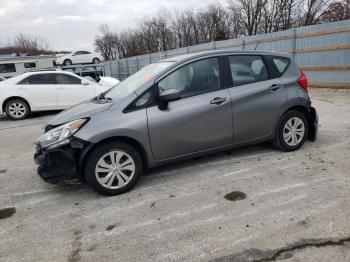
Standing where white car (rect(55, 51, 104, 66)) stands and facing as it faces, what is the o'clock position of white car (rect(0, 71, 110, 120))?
white car (rect(0, 71, 110, 120)) is roughly at 9 o'clock from white car (rect(55, 51, 104, 66)).

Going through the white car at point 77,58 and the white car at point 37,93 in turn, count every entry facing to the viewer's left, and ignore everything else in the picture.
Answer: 1

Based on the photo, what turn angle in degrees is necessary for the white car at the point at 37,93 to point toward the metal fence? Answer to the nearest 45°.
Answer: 0° — it already faces it

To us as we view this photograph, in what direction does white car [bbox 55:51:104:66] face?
facing to the left of the viewer

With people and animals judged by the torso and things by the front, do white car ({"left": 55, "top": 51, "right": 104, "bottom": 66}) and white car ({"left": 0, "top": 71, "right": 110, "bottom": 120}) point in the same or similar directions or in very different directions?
very different directions

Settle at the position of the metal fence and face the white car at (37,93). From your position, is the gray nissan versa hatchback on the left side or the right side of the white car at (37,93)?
left

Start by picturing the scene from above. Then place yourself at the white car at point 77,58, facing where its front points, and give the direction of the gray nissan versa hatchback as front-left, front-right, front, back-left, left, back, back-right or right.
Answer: left

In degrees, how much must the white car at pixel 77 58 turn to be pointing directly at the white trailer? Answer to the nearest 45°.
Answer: approximately 45° to its right

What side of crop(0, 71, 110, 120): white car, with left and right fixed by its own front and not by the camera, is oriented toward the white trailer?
left

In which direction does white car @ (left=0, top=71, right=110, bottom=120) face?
to the viewer's right
